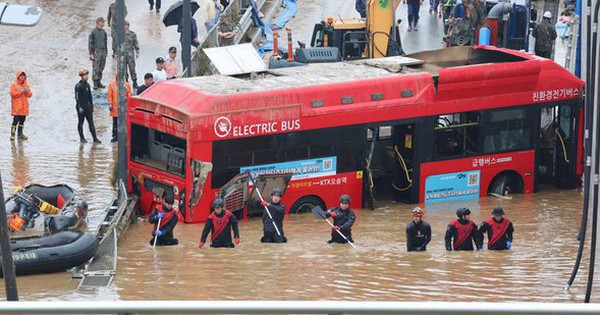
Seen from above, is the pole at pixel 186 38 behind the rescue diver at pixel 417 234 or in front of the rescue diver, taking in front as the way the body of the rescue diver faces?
behind

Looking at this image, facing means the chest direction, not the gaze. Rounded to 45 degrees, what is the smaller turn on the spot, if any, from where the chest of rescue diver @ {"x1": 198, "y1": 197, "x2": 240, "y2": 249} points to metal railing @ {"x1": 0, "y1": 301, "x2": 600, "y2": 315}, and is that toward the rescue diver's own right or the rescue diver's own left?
0° — they already face it

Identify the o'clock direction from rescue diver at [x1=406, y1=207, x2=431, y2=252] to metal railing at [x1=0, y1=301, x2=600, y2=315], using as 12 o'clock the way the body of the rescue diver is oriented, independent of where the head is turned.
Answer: The metal railing is roughly at 12 o'clock from the rescue diver.

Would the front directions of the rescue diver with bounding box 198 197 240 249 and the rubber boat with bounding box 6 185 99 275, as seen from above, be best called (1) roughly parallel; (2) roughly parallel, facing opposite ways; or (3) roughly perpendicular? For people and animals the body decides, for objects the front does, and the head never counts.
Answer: roughly perpendicular

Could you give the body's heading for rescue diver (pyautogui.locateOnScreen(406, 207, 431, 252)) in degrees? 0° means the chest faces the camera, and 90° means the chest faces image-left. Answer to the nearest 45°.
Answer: approximately 0°

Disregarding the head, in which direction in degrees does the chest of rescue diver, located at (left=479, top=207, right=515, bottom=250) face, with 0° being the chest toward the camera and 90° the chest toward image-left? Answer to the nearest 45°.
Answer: approximately 0°

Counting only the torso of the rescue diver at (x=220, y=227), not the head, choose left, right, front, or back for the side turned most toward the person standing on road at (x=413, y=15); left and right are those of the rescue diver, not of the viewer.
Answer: back
